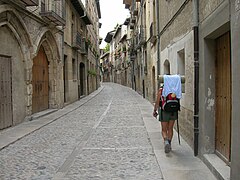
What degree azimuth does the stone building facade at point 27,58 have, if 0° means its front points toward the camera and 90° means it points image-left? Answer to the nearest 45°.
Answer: approximately 315°

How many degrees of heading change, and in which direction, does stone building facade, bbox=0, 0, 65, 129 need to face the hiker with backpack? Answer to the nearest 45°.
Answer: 0° — it already faces them

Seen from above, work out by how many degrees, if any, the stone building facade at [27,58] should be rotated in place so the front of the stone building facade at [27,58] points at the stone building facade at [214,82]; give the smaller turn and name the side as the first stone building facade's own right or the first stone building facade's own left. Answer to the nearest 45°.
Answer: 0° — it already faces it
